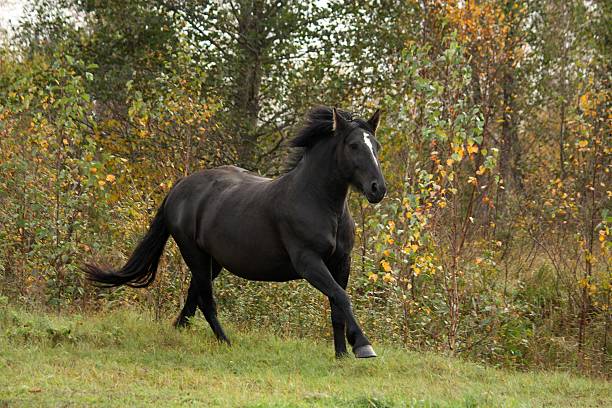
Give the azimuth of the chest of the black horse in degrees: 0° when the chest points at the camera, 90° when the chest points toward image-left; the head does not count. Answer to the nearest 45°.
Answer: approximately 315°

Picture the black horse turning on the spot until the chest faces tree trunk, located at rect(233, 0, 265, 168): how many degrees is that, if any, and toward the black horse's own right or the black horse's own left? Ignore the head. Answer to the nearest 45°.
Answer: approximately 135° to the black horse's own left
